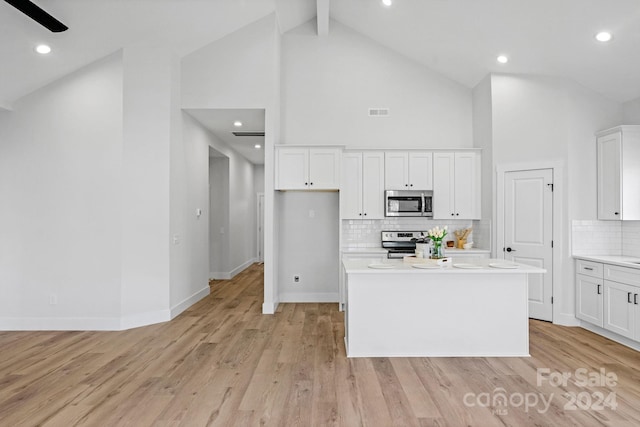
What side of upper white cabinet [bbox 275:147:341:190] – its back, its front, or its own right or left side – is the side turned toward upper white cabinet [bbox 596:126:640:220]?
left

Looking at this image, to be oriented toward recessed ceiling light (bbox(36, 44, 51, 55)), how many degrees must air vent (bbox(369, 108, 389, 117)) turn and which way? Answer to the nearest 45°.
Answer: approximately 45° to its right

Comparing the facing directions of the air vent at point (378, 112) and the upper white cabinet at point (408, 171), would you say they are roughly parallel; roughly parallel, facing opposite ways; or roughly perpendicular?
roughly parallel

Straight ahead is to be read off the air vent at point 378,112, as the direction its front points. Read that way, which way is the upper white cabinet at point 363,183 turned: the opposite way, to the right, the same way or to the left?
the same way

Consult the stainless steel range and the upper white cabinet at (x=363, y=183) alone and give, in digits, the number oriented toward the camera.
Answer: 2

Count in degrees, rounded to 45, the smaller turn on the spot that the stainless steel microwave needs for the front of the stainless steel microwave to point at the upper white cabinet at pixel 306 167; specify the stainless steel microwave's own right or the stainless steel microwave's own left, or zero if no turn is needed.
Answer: approximately 90° to the stainless steel microwave's own right

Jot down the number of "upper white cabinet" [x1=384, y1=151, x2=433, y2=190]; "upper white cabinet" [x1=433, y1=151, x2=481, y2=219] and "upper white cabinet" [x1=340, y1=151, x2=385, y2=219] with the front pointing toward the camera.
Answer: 3

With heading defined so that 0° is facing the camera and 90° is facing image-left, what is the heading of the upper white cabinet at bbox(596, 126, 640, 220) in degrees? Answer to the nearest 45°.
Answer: approximately 45°

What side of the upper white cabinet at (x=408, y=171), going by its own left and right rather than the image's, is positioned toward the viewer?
front

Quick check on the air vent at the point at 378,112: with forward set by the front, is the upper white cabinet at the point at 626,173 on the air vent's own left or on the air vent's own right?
on the air vent's own left

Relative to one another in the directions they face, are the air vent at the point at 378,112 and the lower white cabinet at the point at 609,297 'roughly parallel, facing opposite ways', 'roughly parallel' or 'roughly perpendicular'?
roughly perpendicular

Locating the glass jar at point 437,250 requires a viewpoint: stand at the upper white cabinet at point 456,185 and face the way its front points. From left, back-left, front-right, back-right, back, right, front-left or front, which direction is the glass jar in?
front

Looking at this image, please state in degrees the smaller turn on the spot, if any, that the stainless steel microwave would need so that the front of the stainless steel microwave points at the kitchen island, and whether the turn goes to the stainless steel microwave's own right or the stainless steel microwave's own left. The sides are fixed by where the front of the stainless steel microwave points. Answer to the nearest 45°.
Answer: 0° — it already faces it
